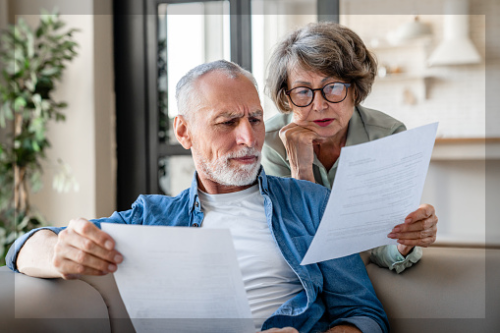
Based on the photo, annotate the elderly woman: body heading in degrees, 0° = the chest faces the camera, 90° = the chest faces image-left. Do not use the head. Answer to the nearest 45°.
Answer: approximately 0°

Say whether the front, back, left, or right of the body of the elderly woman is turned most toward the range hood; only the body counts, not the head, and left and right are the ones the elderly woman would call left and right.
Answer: back

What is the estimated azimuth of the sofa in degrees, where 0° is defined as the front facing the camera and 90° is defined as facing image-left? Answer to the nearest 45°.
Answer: approximately 0°

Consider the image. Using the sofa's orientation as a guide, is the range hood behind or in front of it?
behind
